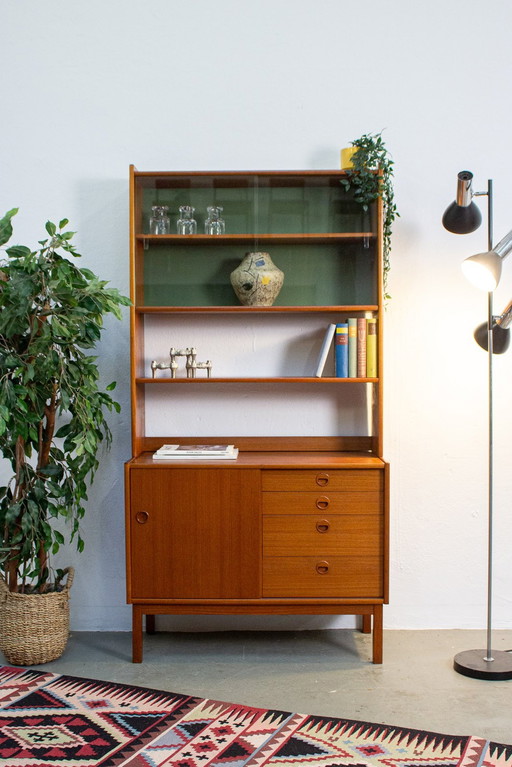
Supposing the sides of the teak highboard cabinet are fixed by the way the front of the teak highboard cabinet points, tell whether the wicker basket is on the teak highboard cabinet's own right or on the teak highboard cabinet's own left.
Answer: on the teak highboard cabinet's own right

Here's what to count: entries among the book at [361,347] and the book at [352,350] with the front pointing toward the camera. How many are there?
0

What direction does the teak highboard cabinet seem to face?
toward the camera
